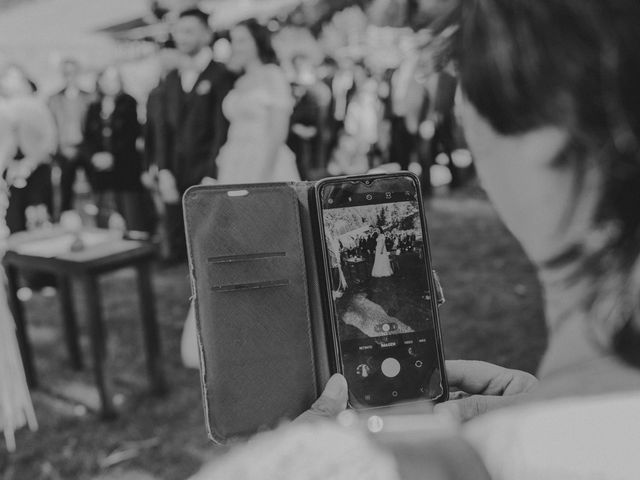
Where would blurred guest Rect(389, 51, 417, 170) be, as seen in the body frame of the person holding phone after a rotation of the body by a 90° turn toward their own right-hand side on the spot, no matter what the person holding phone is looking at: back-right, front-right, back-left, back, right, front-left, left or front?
front-left

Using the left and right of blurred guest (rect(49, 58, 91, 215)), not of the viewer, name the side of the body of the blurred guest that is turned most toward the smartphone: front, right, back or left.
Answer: front

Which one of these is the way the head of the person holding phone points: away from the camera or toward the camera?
away from the camera

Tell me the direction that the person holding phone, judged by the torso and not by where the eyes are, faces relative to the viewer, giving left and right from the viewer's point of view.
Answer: facing away from the viewer and to the left of the viewer

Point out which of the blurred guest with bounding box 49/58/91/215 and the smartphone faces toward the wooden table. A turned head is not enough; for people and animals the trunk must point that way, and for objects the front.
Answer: the blurred guest

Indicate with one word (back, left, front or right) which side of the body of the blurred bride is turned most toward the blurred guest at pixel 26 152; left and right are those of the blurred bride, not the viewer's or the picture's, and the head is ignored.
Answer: right

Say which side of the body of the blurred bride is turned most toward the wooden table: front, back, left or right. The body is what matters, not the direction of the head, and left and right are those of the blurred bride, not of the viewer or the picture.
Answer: front
